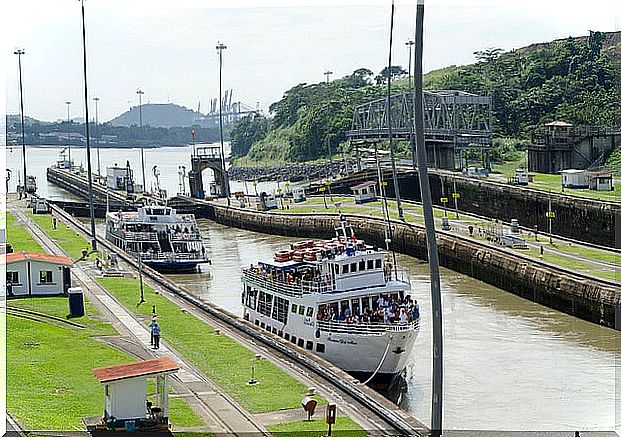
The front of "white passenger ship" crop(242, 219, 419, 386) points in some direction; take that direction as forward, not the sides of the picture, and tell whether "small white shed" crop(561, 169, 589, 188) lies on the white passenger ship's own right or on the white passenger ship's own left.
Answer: on the white passenger ship's own left

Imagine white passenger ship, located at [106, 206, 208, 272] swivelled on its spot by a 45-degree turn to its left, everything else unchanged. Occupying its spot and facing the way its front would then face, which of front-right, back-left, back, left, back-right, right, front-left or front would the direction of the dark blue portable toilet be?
right

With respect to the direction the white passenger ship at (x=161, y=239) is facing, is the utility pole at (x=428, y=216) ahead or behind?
ahead

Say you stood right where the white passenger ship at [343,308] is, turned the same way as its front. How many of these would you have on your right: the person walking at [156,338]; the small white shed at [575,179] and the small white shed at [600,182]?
1

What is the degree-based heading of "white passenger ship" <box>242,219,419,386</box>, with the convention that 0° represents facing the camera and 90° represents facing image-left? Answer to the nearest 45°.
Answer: approximately 315°

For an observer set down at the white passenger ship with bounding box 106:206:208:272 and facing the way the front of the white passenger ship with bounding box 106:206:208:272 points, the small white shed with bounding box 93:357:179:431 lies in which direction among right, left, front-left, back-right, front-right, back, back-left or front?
front-right

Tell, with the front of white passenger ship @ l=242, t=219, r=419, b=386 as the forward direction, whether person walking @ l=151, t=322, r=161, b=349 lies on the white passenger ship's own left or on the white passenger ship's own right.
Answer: on the white passenger ship's own right

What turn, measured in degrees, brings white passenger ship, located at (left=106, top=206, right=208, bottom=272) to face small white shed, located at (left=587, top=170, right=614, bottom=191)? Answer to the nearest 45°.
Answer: approximately 45° to its left

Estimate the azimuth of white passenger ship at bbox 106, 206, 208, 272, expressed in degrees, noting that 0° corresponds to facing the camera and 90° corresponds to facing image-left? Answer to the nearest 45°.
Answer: approximately 315°

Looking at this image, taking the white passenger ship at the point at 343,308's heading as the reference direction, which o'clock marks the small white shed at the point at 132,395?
The small white shed is roughly at 2 o'clock from the white passenger ship.

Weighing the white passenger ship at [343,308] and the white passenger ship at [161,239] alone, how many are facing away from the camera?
0
